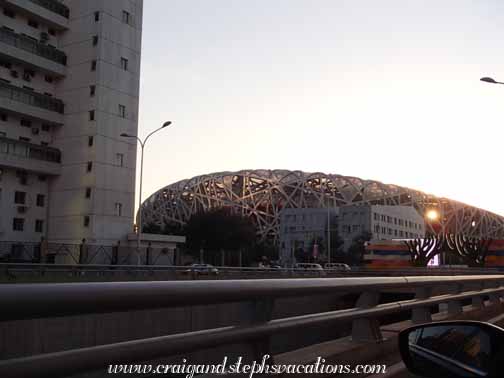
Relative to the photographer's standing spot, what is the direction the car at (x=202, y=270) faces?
facing to the left of the viewer

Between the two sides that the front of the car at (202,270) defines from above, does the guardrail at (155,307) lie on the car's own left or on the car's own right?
on the car's own left
